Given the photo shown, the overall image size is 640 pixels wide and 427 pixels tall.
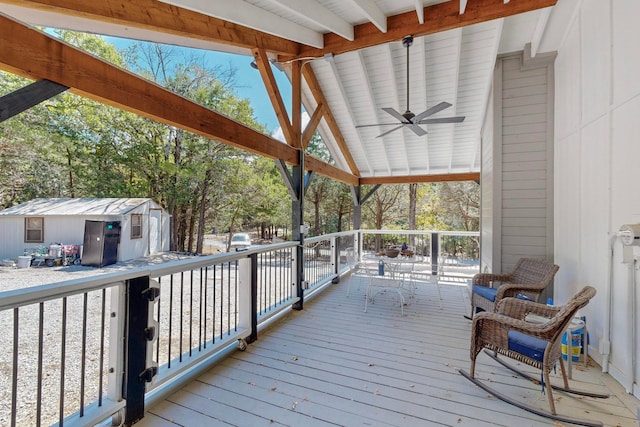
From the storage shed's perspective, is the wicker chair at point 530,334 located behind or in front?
in front

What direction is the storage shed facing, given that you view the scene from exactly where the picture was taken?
facing the viewer and to the right of the viewer

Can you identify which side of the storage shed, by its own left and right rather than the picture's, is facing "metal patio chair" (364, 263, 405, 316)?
front

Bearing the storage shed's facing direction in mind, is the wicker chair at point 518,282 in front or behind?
in front
